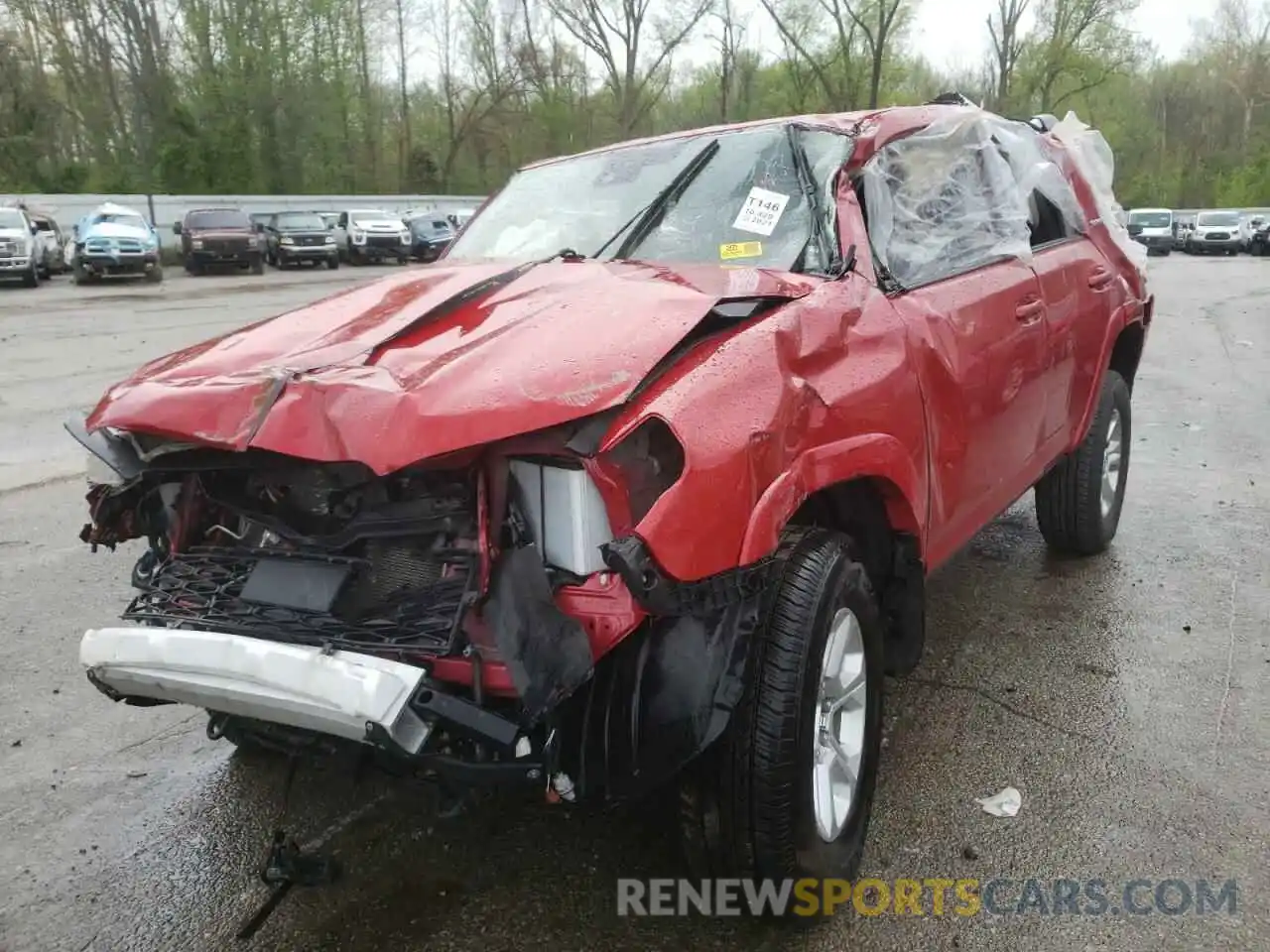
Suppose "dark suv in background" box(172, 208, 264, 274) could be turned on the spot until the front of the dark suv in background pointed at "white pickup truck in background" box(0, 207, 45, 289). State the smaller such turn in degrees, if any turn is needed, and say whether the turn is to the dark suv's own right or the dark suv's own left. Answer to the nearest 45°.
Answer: approximately 45° to the dark suv's own right

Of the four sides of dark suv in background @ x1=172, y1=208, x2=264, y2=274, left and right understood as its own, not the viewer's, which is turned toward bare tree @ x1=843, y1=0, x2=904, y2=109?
left

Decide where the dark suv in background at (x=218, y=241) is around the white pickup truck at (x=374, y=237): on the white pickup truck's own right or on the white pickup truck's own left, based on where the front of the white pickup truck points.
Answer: on the white pickup truck's own right

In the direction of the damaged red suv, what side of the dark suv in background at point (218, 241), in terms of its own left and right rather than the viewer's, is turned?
front

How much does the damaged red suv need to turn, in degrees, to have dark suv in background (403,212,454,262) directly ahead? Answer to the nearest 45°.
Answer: approximately 135° to its right

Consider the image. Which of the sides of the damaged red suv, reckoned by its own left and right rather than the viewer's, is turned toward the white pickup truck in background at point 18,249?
right

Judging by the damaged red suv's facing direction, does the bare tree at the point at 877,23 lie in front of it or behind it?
behind

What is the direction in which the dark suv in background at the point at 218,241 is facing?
toward the camera

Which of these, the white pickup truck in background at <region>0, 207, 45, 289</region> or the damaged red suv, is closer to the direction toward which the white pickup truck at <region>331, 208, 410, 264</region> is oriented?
the damaged red suv

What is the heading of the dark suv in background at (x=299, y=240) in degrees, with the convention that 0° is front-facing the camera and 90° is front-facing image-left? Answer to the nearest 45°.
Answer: approximately 315°

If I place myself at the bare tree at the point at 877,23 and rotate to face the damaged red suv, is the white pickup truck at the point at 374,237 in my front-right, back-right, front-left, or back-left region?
front-right

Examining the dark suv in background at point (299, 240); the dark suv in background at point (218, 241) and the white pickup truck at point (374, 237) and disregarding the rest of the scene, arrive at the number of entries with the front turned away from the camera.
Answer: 0

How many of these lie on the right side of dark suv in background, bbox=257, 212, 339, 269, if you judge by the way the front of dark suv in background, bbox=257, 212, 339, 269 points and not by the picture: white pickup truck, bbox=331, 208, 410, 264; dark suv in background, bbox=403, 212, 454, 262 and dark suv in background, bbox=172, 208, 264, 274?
1

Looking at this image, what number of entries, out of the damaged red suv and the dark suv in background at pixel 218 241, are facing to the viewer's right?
0

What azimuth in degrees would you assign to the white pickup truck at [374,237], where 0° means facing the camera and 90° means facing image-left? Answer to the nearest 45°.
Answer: approximately 315°

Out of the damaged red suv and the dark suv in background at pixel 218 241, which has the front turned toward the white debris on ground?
the dark suv in background
